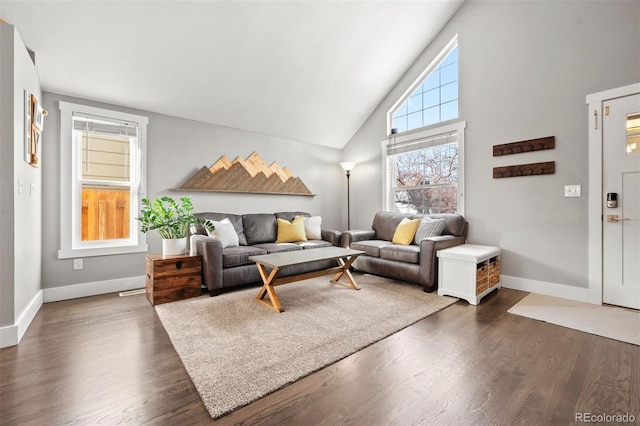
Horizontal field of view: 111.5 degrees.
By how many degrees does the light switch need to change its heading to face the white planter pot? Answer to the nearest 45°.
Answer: approximately 45° to its right

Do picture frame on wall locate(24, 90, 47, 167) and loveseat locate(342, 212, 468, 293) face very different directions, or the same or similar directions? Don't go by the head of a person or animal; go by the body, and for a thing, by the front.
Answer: very different directions

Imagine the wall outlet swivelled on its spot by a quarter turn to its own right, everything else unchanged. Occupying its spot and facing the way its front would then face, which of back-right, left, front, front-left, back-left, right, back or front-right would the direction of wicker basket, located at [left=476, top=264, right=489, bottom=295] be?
back-left

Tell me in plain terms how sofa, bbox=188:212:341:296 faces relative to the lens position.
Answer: facing the viewer and to the right of the viewer

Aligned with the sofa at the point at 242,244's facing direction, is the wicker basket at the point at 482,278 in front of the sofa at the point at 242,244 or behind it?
in front

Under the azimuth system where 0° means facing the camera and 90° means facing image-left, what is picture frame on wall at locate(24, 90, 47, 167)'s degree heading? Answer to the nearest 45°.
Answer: approximately 270°

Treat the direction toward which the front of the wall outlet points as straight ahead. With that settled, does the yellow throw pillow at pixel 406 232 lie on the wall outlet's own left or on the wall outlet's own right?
on the wall outlet's own left

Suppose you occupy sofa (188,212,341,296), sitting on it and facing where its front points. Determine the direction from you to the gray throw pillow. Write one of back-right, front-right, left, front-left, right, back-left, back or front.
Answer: front-left

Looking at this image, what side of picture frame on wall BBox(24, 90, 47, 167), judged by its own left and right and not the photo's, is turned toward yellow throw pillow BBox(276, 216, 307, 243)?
front

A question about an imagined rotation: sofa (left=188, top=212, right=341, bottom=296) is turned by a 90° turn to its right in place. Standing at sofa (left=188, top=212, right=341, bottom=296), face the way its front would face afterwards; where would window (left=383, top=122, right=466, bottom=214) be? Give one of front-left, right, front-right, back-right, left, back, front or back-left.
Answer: back-left

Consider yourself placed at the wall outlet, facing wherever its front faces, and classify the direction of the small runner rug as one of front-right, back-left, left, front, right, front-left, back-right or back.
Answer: front-left

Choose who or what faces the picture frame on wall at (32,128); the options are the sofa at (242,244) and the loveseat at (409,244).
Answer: the loveseat at (409,244)
